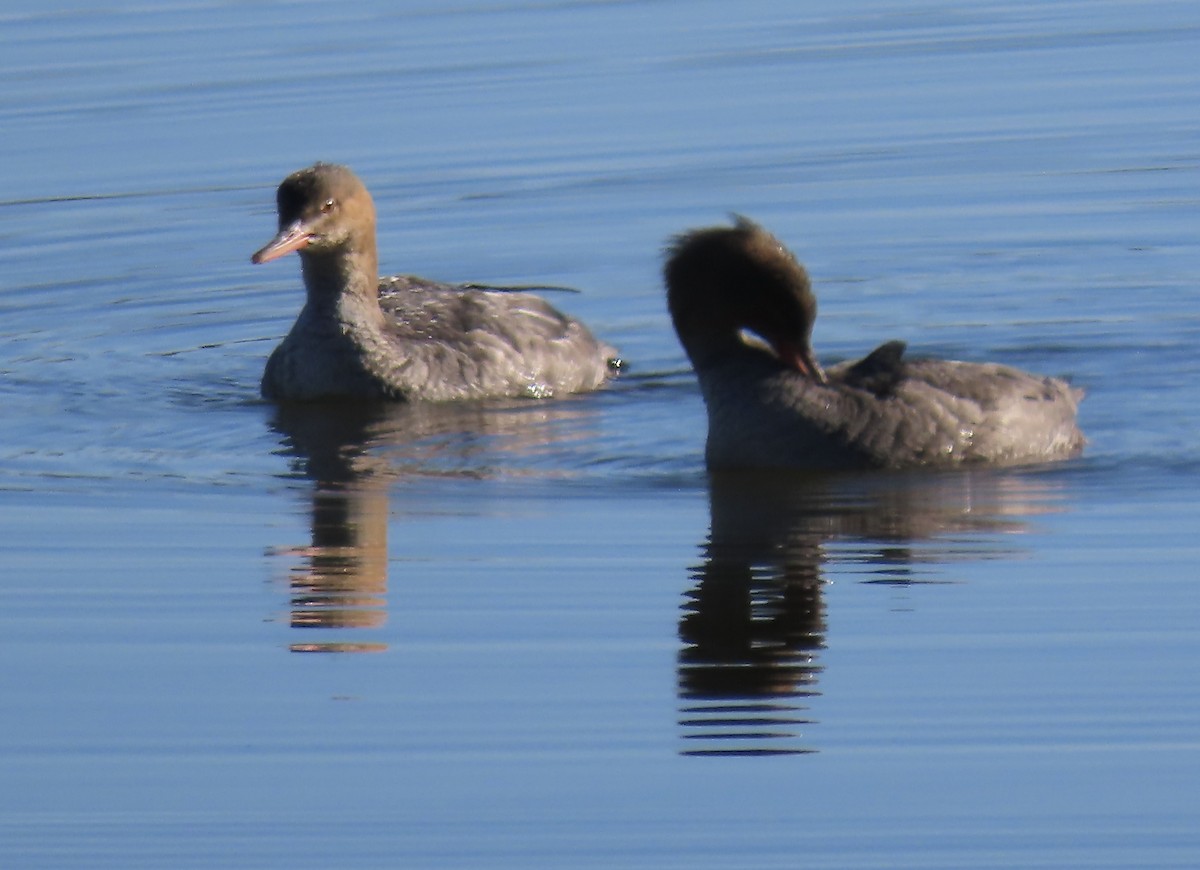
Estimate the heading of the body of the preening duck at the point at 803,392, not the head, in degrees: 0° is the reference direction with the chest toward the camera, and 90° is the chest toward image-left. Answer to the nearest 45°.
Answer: approximately 90°

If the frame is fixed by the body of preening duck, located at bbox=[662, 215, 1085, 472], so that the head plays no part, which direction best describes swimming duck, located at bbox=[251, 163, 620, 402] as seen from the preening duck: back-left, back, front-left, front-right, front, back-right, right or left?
front-right
